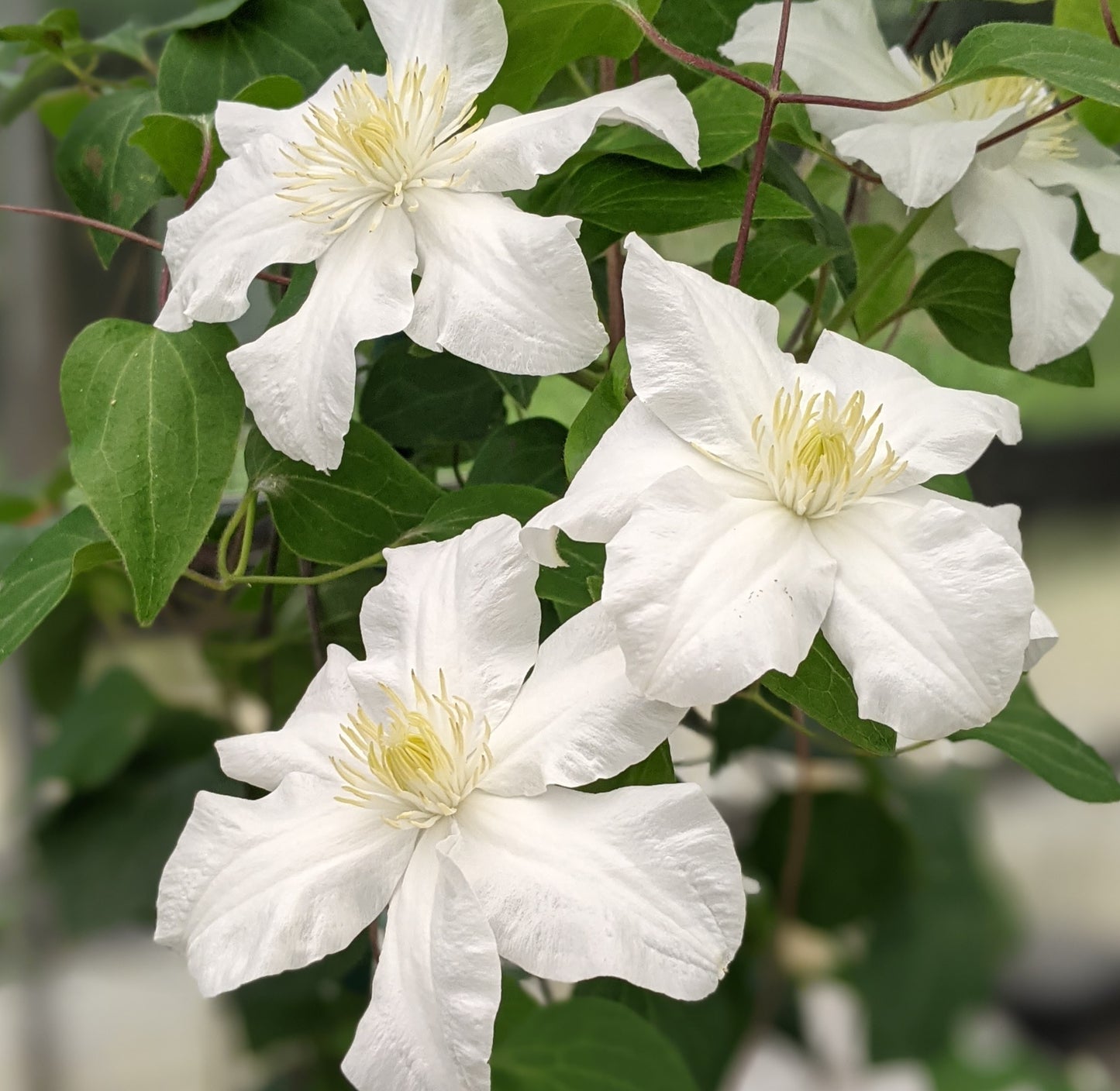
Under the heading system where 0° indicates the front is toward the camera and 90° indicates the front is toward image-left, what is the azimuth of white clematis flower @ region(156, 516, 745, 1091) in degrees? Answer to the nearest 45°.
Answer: approximately 0°

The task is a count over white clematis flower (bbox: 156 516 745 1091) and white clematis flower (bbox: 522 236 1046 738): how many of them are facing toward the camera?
2
